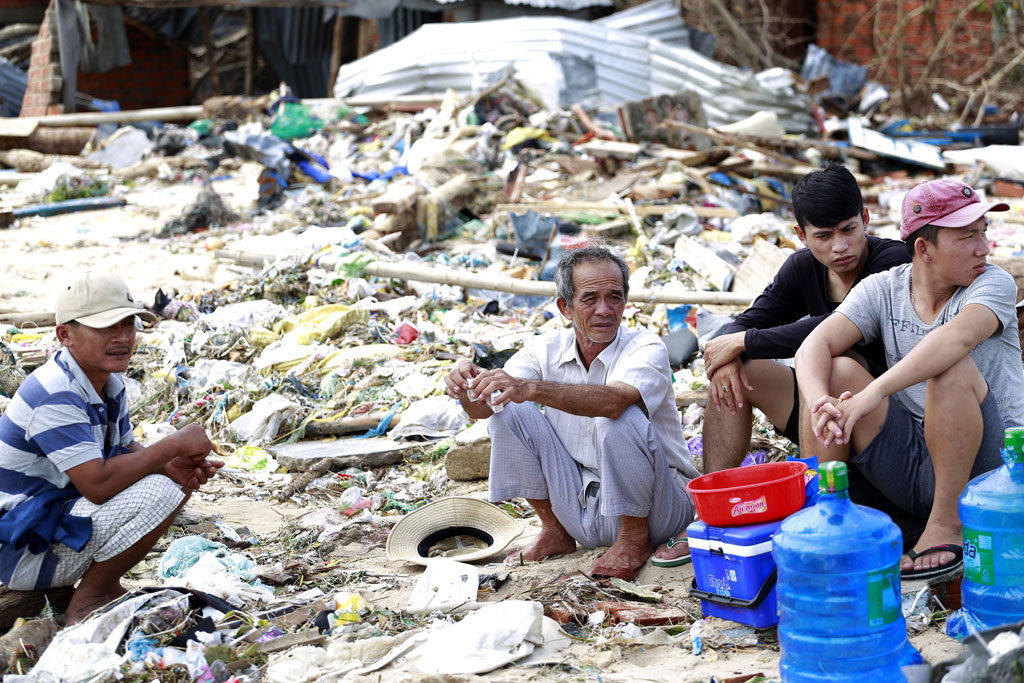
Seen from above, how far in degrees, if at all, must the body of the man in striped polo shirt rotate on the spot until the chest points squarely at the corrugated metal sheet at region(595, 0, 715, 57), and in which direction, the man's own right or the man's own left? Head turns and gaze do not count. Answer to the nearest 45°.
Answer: approximately 90° to the man's own left

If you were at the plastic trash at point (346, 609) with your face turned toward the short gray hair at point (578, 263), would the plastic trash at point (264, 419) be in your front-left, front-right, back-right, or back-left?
front-left

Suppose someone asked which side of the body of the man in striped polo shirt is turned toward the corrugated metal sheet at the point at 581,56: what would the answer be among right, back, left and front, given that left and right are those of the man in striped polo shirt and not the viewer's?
left

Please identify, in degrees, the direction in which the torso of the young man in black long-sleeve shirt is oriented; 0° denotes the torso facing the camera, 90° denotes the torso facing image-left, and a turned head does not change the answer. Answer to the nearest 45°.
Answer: approximately 45°

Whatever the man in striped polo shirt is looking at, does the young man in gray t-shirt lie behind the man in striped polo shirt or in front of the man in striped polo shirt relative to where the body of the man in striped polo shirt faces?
in front

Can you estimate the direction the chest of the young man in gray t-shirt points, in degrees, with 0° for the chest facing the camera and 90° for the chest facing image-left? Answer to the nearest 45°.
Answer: approximately 45°

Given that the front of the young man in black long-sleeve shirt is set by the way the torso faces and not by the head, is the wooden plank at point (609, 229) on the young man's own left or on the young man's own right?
on the young man's own right

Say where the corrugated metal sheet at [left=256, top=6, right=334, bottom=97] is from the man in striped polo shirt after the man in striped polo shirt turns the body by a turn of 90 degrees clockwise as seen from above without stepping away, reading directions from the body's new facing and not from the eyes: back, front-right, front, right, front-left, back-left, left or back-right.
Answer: back-right

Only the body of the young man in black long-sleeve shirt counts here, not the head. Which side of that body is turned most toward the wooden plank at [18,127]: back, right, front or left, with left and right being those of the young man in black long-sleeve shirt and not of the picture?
right

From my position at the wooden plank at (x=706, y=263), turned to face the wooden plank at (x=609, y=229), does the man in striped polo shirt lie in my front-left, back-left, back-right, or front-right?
back-left
